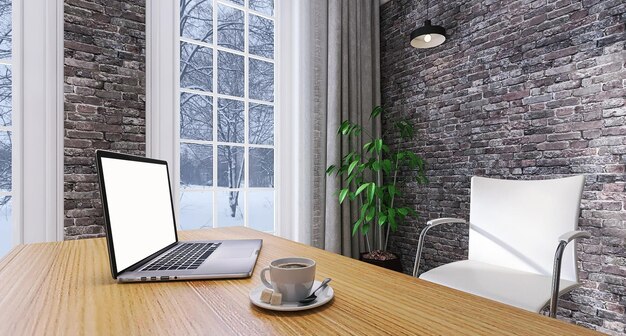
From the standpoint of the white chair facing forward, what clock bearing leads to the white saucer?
The white saucer is roughly at 11 o'clock from the white chair.

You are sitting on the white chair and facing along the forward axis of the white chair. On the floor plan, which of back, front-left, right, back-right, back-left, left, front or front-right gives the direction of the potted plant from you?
right

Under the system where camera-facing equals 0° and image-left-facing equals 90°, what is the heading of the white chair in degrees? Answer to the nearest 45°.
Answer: approximately 45°

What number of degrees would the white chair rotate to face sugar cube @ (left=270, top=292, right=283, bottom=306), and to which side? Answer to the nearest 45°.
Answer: approximately 45° to its left

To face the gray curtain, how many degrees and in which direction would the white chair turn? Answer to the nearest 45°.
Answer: approximately 90° to its right

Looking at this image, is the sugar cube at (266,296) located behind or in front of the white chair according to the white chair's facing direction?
in front

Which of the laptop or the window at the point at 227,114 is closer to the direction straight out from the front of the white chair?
the laptop
